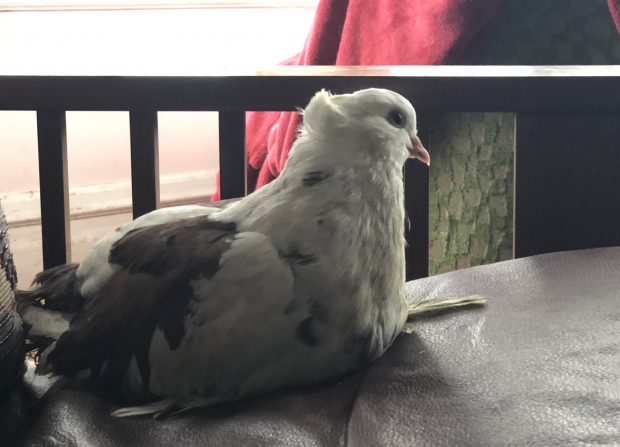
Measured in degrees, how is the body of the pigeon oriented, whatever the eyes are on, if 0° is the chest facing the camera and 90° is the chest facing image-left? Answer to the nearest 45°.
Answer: approximately 270°
